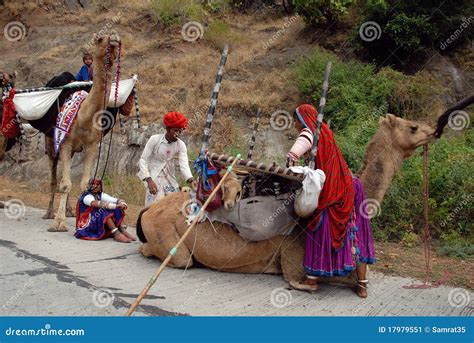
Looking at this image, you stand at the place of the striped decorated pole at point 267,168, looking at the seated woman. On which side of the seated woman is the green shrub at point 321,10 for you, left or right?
right

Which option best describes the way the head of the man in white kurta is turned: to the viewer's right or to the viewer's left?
to the viewer's right

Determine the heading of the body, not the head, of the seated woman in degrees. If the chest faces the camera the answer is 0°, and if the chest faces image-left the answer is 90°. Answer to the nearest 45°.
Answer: approximately 315°

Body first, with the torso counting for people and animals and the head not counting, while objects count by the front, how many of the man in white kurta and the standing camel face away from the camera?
0

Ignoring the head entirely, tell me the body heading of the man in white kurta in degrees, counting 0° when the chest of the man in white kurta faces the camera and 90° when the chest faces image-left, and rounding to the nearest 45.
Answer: approximately 315°

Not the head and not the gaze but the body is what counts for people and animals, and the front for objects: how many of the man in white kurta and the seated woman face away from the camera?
0

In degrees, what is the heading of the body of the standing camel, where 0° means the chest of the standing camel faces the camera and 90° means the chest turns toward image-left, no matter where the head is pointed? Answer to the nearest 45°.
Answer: approximately 315°

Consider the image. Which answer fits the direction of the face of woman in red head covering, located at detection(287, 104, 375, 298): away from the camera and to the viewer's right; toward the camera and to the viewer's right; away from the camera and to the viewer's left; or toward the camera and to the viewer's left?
away from the camera and to the viewer's left
